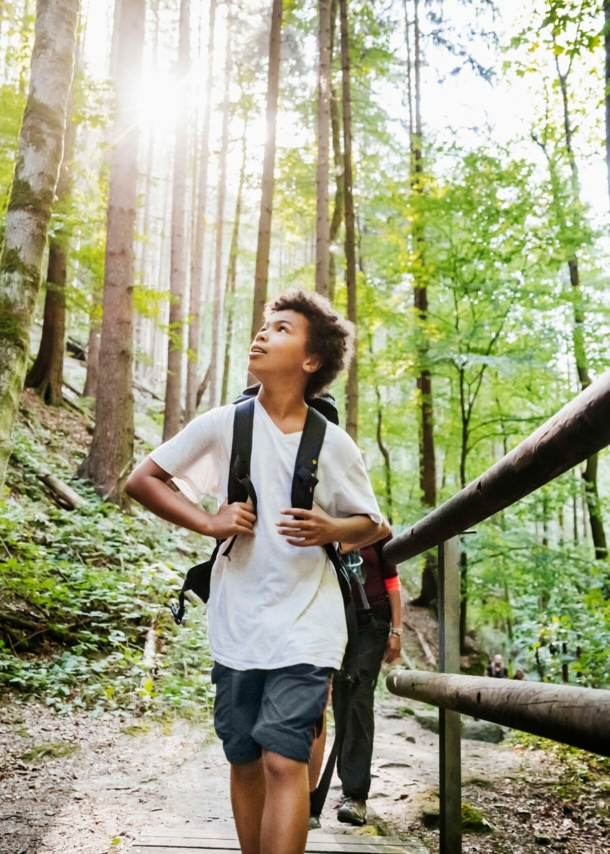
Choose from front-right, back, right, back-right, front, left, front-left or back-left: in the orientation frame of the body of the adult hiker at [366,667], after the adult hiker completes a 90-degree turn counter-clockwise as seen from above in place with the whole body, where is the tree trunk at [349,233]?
left

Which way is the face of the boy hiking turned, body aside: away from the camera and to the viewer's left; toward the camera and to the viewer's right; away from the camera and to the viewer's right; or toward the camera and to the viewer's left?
toward the camera and to the viewer's left

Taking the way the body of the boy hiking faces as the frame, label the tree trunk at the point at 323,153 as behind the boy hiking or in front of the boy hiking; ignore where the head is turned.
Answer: behind

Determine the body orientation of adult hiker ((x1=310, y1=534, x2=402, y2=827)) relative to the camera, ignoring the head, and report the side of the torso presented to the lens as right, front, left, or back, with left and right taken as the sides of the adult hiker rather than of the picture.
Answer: front

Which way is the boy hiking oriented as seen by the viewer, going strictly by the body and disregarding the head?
toward the camera

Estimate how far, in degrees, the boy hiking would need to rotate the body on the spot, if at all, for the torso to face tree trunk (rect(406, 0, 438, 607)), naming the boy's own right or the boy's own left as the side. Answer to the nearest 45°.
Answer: approximately 180°

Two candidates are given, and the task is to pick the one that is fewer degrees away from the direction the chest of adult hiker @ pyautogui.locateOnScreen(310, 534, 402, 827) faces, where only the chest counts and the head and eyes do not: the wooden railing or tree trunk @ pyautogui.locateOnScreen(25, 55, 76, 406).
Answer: the wooden railing

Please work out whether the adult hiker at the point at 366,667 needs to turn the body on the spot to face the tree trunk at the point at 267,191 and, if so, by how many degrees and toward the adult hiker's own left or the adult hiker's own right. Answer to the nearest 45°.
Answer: approximately 180°

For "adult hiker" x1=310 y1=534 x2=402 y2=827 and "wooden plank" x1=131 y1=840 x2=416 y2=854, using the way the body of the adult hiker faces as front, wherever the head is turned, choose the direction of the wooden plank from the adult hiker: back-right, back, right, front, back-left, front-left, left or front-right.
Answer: front

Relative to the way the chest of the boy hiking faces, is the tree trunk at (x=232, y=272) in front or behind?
behind

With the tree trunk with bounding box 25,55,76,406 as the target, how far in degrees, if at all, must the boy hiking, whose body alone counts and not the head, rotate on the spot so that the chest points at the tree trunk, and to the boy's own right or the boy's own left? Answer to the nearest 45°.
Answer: approximately 180°

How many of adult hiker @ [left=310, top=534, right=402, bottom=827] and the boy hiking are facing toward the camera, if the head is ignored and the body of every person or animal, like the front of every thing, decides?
2

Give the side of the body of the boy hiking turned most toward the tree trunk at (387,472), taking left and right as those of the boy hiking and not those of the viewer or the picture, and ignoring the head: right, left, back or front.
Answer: back

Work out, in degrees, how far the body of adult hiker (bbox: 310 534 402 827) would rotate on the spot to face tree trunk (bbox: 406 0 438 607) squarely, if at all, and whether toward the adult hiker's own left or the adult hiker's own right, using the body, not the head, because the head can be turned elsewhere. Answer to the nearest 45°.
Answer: approximately 180°
